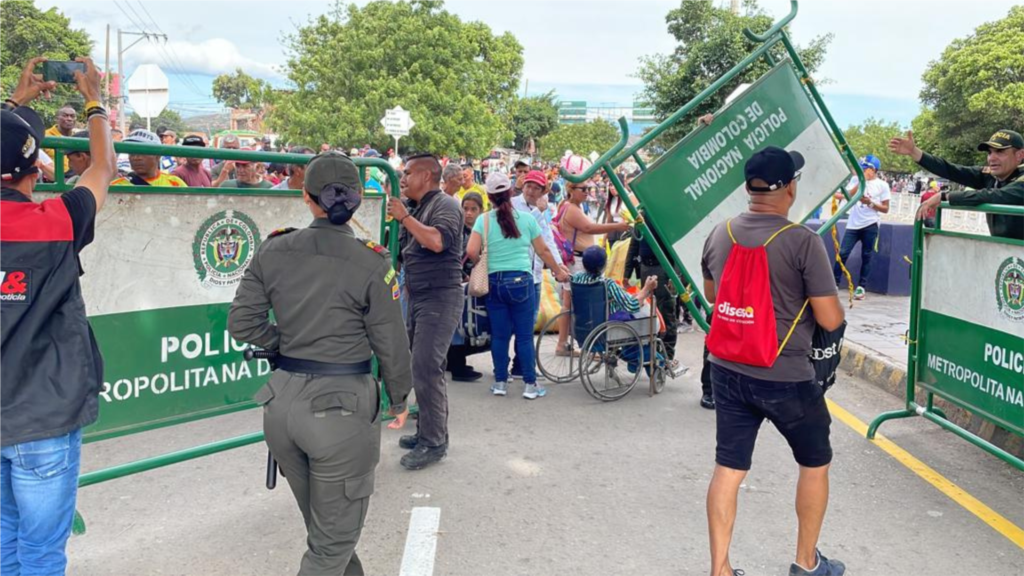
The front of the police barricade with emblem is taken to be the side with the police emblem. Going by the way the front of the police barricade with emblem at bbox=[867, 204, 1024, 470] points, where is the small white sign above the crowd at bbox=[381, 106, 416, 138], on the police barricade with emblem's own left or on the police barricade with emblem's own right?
on the police barricade with emblem's own right

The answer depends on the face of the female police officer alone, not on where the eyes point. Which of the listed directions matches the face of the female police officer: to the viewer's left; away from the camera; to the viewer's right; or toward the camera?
away from the camera

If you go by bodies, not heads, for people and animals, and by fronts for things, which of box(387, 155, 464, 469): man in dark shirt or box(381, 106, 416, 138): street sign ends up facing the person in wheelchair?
the street sign

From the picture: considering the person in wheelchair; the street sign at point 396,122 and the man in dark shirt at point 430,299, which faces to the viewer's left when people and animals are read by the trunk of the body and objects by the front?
the man in dark shirt

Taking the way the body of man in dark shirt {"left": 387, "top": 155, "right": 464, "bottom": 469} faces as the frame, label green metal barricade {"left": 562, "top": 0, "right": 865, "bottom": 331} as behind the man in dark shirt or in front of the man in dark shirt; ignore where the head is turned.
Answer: behind

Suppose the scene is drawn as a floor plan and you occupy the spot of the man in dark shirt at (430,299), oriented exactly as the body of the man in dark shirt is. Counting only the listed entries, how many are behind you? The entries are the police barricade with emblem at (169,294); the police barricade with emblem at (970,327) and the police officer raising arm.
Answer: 2

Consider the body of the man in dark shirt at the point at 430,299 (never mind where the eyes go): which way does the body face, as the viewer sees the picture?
to the viewer's left

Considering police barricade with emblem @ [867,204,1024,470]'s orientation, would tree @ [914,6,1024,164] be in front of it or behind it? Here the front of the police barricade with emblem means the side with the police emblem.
behind

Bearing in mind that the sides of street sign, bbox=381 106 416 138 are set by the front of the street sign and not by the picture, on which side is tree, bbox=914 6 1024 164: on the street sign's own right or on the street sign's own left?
on the street sign's own left

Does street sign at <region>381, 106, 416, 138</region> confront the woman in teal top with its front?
yes

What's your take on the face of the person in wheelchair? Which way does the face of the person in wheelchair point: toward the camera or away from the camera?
away from the camera

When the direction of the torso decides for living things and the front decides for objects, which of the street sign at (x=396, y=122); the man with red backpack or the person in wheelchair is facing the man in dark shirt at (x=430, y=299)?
the street sign

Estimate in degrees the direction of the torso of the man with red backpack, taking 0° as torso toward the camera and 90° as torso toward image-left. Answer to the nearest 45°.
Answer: approximately 225°

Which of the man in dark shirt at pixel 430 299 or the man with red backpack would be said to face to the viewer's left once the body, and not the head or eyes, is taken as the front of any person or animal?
the man in dark shirt
